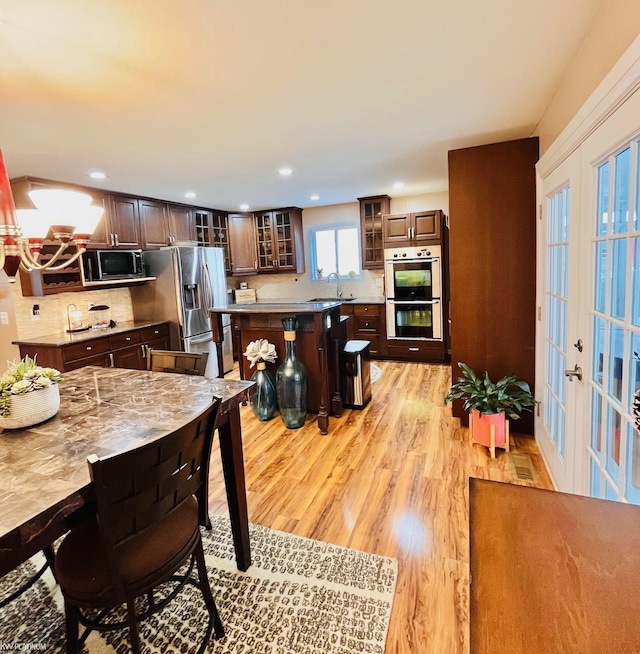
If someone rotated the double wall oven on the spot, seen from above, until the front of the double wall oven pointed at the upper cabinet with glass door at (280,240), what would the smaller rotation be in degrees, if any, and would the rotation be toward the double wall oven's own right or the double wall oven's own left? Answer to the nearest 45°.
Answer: approximately 90° to the double wall oven's own right

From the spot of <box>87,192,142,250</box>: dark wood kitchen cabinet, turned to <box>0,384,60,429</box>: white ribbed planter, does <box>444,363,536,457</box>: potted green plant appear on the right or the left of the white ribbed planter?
left

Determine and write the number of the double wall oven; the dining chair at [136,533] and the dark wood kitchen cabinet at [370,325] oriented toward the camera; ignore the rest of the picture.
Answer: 2

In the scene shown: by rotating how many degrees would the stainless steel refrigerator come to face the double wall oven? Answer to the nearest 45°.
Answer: approximately 45° to its left

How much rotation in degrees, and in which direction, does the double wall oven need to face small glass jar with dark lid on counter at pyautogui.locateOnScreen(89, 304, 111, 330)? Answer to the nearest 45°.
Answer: approximately 45° to its right

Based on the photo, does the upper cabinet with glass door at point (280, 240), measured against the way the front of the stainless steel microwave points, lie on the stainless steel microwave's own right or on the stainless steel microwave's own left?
on the stainless steel microwave's own left

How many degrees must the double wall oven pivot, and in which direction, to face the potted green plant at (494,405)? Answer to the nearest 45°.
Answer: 0° — it already faces it

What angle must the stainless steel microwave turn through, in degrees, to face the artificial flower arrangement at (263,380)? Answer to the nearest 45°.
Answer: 0° — it already faces it

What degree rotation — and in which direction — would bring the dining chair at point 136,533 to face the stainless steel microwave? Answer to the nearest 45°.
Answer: approximately 45° to its right

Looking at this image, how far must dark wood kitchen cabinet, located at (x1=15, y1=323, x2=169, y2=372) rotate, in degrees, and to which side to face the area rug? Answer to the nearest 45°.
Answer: approximately 45° to its right

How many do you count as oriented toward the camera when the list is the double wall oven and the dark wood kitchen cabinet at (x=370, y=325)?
2
